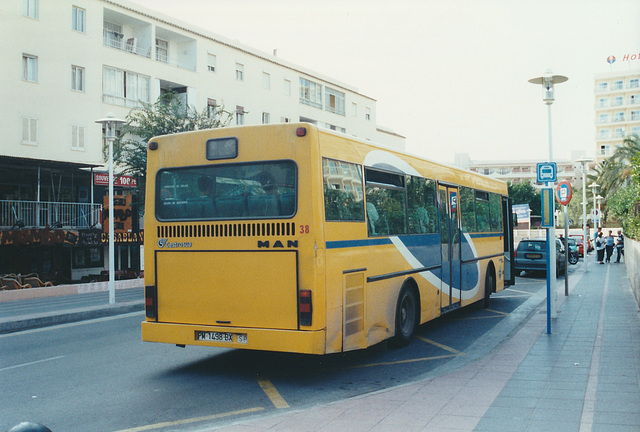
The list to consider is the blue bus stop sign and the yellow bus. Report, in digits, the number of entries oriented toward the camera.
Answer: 1

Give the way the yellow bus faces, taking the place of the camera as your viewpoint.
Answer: facing away from the viewer and to the right of the viewer

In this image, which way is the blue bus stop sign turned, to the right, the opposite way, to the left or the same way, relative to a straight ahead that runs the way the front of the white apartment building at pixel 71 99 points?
to the right

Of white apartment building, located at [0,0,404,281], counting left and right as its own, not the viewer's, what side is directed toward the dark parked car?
front

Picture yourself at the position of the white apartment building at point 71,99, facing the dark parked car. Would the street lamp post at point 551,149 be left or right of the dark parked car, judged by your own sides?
right

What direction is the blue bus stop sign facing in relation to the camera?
toward the camera

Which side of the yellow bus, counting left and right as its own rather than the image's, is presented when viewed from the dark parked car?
front

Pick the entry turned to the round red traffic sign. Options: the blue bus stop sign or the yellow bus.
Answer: the yellow bus

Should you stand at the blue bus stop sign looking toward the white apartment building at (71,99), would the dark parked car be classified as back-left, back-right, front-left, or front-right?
front-right

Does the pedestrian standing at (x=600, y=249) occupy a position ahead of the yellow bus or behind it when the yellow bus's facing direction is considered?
ahead

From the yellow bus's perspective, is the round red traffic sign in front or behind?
in front

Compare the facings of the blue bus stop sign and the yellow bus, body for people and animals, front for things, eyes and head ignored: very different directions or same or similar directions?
very different directions

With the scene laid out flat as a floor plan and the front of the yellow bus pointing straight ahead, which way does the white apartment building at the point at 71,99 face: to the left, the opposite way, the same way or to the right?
to the right

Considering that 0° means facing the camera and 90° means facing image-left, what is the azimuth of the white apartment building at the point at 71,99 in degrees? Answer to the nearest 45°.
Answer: approximately 315°

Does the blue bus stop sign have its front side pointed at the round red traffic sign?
no

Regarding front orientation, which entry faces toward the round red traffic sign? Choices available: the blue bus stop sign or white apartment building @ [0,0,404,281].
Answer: the white apartment building

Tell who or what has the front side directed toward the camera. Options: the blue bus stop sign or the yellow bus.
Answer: the blue bus stop sign

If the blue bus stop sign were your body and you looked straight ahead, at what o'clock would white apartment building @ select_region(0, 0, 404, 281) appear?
The white apartment building is roughly at 4 o'clock from the blue bus stop sign.
